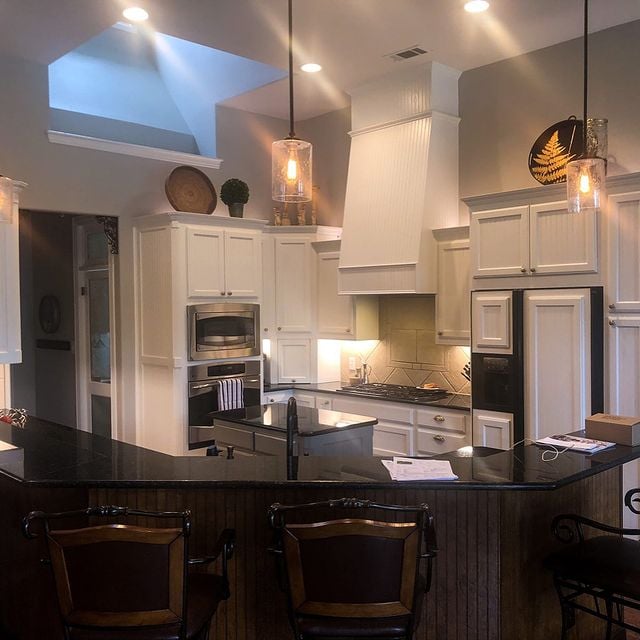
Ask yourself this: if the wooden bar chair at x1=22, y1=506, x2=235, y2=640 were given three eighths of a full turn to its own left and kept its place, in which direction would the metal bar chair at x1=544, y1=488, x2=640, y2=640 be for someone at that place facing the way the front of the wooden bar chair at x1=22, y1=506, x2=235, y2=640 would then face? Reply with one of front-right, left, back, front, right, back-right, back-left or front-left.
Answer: back

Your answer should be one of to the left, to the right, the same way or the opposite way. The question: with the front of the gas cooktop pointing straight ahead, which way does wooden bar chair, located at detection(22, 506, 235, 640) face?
the opposite way

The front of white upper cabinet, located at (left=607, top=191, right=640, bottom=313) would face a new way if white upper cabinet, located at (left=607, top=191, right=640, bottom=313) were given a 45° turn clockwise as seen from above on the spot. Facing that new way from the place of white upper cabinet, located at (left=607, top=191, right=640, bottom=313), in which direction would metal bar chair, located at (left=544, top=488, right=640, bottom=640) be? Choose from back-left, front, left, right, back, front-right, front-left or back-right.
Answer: left

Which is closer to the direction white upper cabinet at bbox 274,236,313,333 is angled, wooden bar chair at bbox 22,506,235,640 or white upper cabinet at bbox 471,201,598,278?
the wooden bar chair

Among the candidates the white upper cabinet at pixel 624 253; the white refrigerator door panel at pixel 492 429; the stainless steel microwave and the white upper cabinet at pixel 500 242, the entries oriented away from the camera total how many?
0

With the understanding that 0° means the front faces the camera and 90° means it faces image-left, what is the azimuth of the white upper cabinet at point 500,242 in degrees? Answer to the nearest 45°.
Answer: approximately 45°

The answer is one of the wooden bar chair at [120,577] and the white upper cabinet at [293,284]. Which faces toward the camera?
the white upper cabinet

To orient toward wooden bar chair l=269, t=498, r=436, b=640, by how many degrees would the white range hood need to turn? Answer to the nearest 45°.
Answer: approximately 45° to its left

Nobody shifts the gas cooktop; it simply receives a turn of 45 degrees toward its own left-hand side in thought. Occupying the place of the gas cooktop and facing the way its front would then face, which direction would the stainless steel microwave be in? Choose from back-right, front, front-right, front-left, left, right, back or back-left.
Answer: right

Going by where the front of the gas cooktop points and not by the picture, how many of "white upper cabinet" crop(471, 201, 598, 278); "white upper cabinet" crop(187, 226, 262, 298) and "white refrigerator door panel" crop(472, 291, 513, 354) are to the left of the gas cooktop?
2

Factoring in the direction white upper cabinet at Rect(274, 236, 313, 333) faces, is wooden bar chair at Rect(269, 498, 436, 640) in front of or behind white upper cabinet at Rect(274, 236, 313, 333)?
in front

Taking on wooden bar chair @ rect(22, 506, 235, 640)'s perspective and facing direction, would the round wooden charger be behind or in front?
in front

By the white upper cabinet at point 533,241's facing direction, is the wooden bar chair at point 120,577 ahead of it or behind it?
ahead

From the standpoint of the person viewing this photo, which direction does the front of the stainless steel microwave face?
facing the viewer and to the right of the viewer

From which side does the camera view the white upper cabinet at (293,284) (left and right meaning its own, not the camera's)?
front

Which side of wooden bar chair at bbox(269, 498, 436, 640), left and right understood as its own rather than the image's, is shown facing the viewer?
back

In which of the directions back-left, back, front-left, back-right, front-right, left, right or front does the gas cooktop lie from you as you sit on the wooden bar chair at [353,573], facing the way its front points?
front
